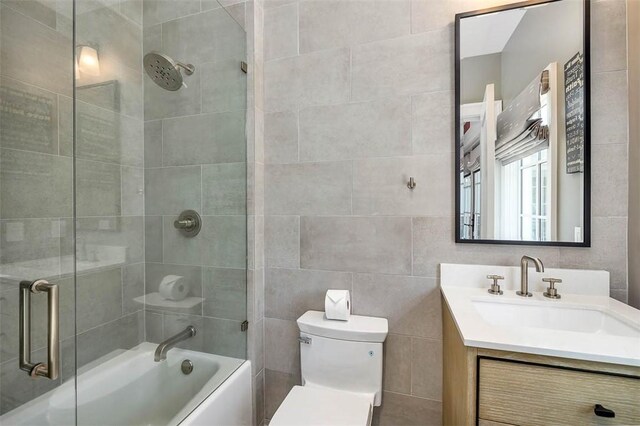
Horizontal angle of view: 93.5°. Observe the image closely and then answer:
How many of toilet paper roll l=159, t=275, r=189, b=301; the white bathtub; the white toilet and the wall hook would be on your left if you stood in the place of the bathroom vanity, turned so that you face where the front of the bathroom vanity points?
0

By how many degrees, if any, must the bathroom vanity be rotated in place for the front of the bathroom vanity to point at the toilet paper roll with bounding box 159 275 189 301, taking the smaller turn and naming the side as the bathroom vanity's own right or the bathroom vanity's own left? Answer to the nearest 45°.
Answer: approximately 90° to the bathroom vanity's own right

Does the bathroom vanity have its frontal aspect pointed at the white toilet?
no

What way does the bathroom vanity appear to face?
toward the camera

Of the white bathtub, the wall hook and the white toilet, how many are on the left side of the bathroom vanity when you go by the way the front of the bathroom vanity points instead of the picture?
0

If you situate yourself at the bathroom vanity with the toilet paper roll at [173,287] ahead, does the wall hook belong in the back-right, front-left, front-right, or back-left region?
front-right

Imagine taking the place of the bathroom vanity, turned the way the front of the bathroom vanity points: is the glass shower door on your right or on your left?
on your right

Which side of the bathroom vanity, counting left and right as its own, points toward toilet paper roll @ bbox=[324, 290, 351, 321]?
right

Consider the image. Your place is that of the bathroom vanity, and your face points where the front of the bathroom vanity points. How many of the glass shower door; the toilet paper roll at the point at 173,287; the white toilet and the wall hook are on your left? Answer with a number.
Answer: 0

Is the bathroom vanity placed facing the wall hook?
no
